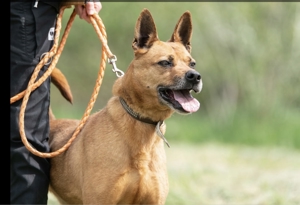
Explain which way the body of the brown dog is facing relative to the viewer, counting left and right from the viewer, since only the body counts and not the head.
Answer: facing the viewer and to the right of the viewer
